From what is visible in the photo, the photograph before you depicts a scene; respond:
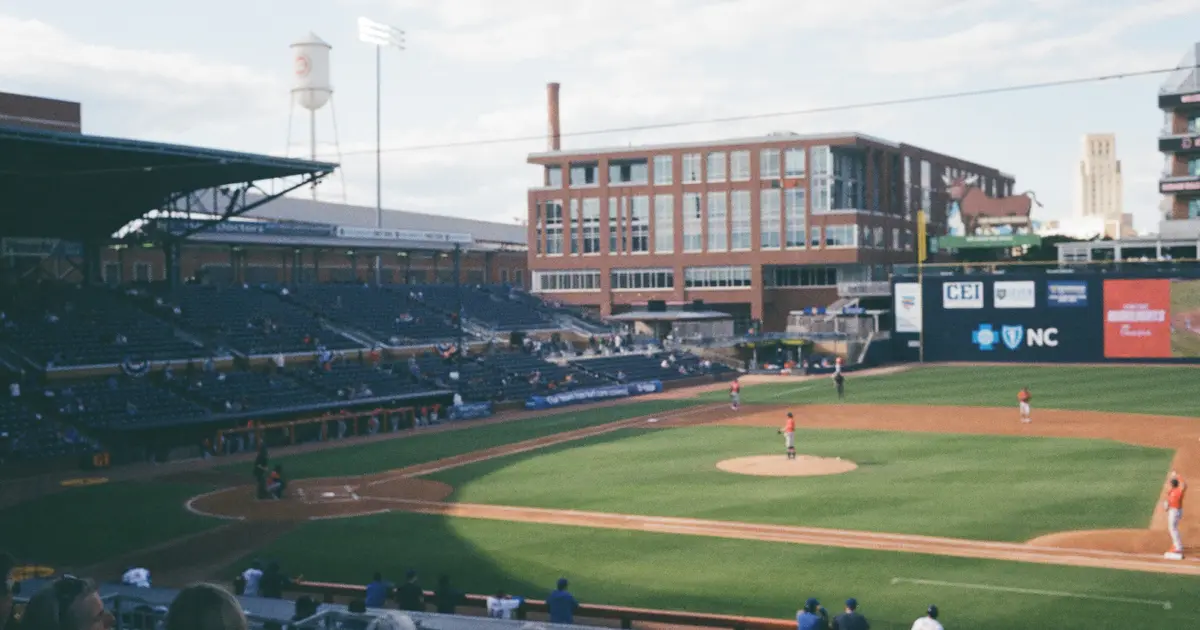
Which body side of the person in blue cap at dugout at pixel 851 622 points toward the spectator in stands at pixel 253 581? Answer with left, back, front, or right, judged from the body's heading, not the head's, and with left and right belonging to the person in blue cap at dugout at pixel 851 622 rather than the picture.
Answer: left

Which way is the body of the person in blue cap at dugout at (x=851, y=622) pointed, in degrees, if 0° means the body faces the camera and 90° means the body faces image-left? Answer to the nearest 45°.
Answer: approximately 180°

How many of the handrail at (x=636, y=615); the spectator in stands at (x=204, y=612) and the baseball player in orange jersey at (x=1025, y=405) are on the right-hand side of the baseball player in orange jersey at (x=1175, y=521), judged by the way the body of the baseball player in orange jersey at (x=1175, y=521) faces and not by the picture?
1

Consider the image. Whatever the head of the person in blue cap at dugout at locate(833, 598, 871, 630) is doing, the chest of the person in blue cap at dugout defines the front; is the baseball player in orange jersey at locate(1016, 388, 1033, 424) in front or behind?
in front

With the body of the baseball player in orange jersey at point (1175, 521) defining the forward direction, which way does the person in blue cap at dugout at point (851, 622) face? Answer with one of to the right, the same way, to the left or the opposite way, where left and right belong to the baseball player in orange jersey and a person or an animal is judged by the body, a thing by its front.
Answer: to the right

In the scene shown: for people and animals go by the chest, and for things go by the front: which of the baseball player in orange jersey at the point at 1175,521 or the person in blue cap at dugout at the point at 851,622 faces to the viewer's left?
the baseball player in orange jersey

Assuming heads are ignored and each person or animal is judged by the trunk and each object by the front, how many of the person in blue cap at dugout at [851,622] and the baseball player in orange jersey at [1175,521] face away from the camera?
1

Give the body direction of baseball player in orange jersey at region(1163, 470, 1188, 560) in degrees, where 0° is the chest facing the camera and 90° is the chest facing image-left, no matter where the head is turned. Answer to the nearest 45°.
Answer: approximately 90°

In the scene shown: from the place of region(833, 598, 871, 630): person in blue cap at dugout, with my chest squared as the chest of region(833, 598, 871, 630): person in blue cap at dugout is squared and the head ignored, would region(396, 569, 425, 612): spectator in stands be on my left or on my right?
on my left

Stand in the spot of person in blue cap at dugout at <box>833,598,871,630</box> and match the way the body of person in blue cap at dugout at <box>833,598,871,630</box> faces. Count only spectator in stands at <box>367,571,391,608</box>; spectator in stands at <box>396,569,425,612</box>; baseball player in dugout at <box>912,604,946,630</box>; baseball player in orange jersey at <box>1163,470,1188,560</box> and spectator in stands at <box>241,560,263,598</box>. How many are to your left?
3

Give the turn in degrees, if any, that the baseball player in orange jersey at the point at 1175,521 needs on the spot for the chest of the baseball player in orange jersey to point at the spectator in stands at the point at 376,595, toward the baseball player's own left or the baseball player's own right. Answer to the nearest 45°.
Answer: approximately 45° to the baseball player's own left

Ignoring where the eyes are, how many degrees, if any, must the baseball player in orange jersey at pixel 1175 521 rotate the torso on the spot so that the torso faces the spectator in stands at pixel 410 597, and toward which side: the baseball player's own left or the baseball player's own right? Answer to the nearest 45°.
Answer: approximately 45° to the baseball player's own left

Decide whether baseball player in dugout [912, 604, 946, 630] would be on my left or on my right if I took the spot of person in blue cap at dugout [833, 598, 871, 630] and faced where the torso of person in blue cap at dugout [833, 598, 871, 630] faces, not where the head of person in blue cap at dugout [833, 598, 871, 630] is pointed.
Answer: on my right

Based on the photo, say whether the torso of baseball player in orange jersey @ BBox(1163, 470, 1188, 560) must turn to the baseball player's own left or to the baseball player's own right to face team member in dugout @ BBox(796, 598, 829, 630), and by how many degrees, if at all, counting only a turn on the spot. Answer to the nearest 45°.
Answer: approximately 45° to the baseball player's own left

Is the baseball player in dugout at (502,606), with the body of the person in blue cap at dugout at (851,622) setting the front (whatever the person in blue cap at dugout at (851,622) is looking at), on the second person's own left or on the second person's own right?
on the second person's own left

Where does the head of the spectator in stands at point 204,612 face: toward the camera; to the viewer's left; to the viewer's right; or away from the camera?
away from the camera
